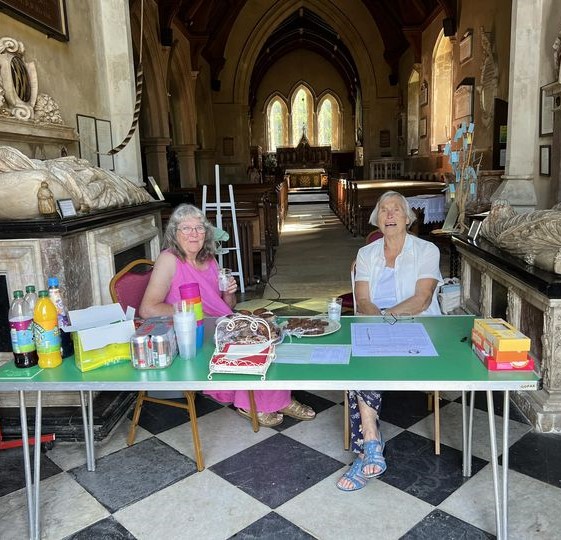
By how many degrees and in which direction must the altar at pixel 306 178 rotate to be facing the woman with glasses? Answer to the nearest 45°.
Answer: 0° — it already faces them

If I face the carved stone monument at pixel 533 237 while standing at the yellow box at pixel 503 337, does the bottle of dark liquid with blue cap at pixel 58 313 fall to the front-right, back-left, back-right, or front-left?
back-left

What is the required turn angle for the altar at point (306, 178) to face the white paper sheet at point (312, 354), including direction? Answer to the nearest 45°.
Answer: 0° — it already faces it

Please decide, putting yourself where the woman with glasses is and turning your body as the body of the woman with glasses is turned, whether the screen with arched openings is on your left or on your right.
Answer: on your left

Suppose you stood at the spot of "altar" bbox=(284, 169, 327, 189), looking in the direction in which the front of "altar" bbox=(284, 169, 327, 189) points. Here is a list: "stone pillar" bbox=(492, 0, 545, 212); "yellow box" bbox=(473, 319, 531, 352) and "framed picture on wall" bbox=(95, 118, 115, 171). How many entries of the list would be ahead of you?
3

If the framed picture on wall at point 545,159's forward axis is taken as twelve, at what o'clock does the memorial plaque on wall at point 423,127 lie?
the memorial plaque on wall at point 423,127 is roughly at 4 o'clock from the framed picture on wall at point 545,159.

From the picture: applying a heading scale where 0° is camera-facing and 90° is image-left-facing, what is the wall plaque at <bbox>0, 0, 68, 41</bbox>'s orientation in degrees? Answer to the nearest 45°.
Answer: approximately 315°

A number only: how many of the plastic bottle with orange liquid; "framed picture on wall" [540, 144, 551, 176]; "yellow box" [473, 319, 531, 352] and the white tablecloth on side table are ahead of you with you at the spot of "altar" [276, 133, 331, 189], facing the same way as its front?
4

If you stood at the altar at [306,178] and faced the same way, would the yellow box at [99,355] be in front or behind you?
in front
